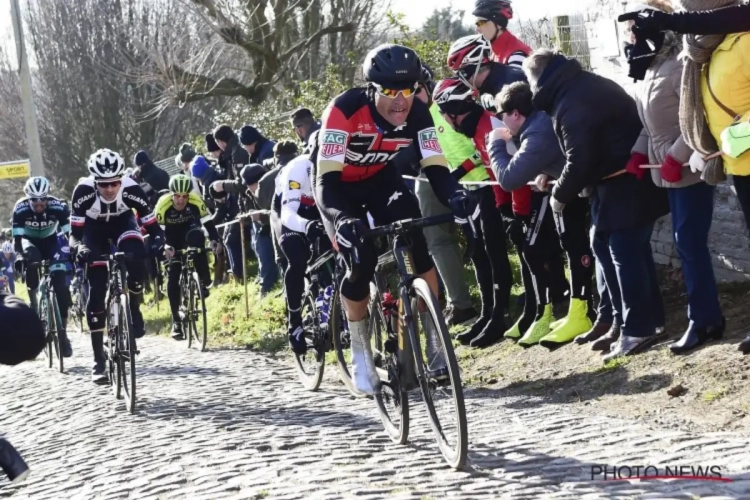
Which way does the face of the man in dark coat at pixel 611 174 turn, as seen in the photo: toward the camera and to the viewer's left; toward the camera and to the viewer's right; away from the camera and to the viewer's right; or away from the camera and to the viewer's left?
away from the camera and to the viewer's left

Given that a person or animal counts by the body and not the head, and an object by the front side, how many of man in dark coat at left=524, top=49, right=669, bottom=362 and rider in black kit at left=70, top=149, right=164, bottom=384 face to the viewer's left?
1

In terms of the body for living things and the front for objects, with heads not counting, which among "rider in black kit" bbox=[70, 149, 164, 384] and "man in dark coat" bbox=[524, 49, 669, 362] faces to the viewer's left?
the man in dark coat

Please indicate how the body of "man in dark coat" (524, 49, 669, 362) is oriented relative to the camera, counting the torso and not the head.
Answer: to the viewer's left

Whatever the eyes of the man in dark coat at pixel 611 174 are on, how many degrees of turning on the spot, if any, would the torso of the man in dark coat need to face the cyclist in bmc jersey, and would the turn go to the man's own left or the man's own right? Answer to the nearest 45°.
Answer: approximately 45° to the man's own left

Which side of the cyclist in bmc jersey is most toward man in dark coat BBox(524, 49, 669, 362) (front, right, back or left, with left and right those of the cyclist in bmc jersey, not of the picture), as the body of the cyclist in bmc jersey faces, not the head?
left

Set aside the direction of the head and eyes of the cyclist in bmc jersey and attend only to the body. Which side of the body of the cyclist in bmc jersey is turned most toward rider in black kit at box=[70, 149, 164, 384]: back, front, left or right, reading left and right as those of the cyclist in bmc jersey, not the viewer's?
back

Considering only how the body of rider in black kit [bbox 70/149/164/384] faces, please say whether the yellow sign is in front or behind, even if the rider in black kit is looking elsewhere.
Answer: behind

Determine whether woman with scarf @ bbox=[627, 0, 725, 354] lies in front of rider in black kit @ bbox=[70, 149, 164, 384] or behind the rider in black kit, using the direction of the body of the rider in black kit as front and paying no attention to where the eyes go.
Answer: in front
